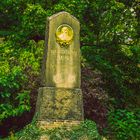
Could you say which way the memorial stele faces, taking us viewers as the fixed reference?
facing the viewer
